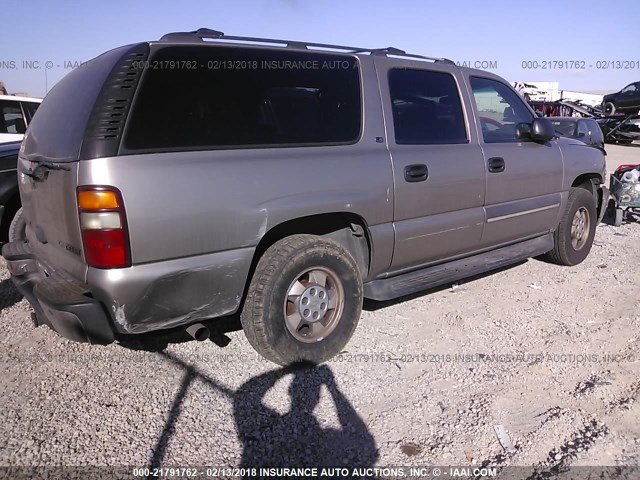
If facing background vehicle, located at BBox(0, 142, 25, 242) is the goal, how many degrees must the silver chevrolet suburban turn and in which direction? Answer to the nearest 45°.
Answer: approximately 90° to its left

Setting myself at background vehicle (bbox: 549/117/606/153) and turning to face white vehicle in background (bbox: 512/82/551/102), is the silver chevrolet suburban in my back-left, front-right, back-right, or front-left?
back-left

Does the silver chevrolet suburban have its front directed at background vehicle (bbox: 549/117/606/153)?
yes

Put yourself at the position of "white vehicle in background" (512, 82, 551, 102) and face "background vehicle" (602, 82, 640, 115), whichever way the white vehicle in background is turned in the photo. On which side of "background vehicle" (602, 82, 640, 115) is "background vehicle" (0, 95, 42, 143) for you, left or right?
right

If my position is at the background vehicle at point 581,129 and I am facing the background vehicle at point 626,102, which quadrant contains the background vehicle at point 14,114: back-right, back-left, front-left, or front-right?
back-left

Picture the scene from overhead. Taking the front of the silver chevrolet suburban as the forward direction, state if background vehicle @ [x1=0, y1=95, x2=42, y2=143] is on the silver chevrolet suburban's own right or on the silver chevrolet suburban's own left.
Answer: on the silver chevrolet suburban's own left

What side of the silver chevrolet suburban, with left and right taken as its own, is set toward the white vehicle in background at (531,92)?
front

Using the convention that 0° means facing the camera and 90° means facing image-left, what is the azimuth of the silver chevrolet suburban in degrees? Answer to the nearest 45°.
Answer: approximately 225°
